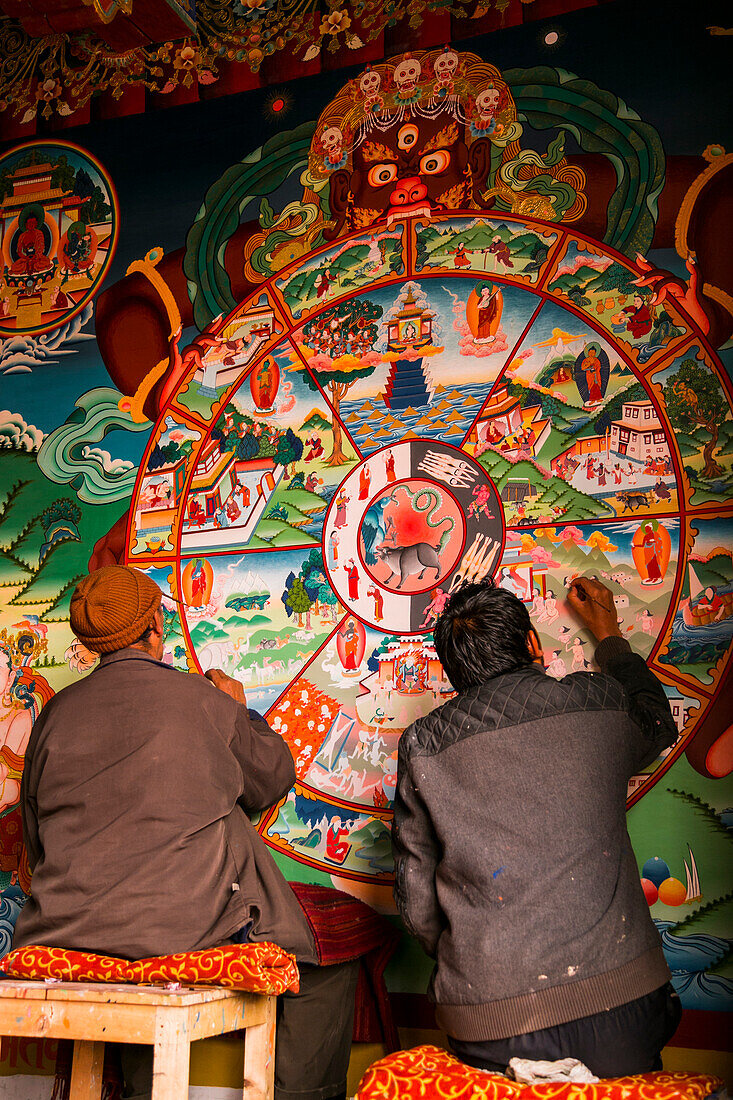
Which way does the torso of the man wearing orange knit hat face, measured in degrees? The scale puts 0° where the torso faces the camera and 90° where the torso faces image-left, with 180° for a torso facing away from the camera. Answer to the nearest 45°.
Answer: approximately 225°

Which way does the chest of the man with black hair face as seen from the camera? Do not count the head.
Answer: away from the camera

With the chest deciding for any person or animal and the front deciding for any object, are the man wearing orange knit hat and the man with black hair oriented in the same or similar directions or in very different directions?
same or similar directions

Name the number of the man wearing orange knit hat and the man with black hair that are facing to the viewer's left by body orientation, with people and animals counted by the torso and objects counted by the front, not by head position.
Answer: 0

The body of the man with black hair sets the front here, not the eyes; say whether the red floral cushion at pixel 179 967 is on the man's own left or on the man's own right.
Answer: on the man's own left

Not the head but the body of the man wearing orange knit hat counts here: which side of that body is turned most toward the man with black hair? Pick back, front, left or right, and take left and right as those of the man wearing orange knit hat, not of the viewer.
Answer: right

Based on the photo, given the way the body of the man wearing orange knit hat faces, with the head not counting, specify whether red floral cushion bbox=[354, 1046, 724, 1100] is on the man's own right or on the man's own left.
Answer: on the man's own right

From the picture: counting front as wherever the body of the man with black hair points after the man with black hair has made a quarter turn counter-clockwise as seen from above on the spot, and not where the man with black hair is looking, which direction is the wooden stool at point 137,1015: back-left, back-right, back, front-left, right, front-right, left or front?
front

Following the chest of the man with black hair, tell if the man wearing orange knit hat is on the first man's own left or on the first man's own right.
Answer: on the first man's own left
